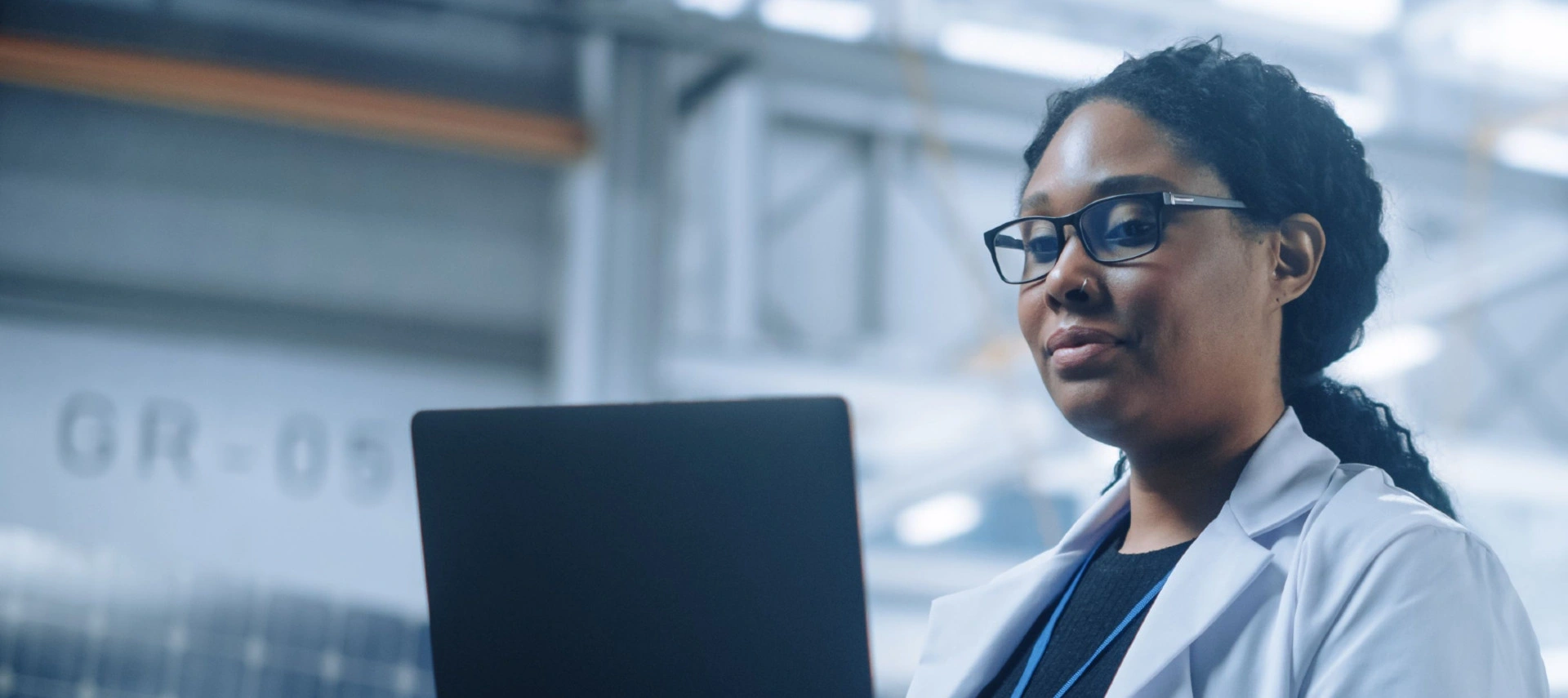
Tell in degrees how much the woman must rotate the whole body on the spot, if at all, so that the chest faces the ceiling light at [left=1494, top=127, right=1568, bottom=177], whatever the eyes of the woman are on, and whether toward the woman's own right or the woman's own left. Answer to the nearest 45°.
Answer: approximately 135° to the woman's own right

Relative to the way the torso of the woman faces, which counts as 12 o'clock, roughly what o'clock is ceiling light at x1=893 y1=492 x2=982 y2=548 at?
The ceiling light is roughly at 4 o'clock from the woman.

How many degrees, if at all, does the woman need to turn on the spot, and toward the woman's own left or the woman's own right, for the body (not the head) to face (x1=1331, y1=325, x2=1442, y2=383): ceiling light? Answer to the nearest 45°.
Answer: approximately 135° to the woman's own right

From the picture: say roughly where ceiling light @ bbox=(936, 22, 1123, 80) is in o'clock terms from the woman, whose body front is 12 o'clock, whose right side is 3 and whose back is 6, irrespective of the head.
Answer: The ceiling light is roughly at 4 o'clock from the woman.

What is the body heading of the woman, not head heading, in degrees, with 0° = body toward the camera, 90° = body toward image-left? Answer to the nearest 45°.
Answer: approximately 45°

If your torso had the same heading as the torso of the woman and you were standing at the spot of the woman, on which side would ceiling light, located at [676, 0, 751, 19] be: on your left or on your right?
on your right

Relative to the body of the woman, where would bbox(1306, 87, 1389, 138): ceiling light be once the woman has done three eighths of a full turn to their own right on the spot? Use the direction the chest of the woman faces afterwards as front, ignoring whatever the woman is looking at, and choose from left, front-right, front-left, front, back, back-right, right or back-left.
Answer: front

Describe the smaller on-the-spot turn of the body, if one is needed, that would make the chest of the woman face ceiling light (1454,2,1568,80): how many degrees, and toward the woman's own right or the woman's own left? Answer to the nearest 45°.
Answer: approximately 135° to the woman's own right

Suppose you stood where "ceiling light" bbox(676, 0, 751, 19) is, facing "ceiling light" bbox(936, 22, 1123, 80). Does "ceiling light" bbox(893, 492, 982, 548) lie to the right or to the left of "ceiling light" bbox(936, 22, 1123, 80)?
left

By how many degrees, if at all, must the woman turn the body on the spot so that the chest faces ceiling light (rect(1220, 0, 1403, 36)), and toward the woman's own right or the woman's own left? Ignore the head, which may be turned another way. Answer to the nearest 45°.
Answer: approximately 135° to the woman's own right
